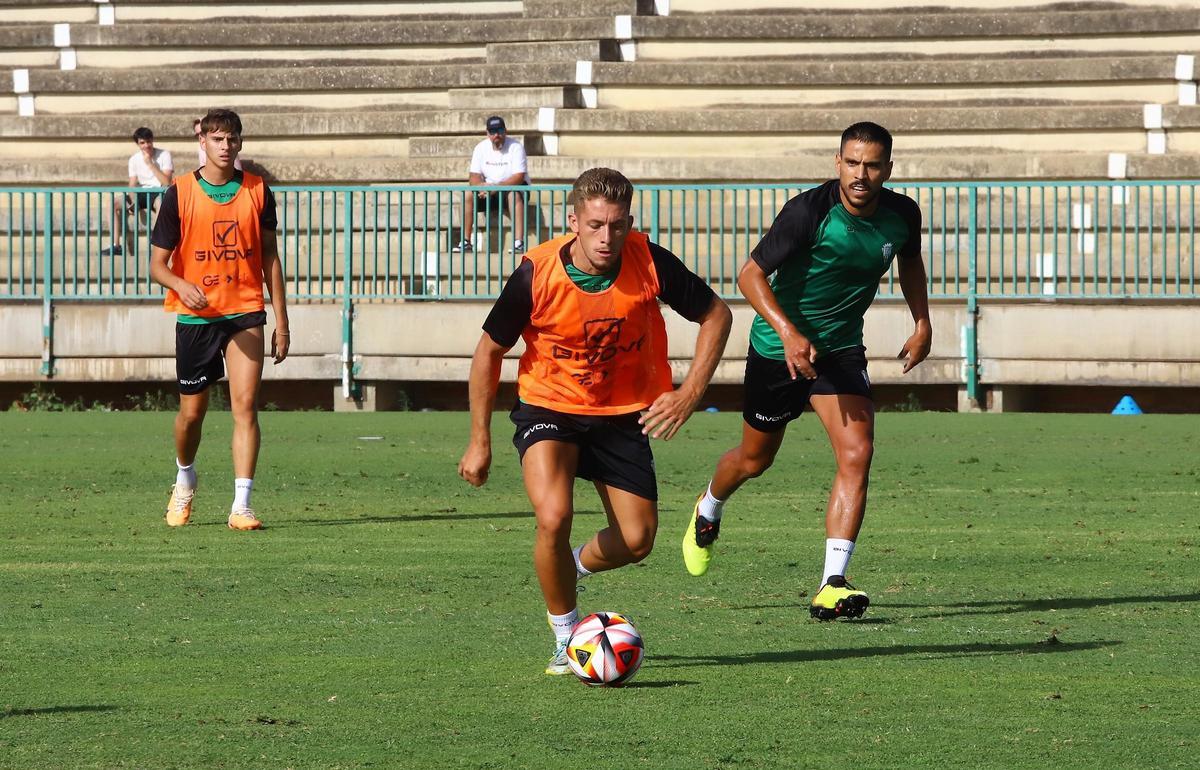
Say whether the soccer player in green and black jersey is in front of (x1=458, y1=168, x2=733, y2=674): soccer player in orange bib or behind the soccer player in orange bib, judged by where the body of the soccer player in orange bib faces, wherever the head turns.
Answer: behind

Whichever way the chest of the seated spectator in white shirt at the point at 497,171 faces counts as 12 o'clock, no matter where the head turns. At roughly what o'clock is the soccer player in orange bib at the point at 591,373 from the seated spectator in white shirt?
The soccer player in orange bib is roughly at 12 o'clock from the seated spectator in white shirt.

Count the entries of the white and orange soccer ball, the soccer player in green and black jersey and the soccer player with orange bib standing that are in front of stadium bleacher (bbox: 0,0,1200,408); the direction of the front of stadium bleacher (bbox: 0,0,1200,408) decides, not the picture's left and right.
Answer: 3

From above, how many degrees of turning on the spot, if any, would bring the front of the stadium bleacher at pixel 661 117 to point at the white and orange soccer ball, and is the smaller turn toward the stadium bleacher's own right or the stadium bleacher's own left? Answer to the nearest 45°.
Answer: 0° — it already faces it

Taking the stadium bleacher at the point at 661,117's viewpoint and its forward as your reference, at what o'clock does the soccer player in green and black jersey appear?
The soccer player in green and black jersey is roughly at 12 o'clock from the stadium bleacher.

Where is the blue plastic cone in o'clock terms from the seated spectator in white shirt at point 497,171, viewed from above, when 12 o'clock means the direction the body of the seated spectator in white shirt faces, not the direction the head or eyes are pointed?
The blue plastic cone is roughly at 10 o'clock from the seated spectator in white shirt.

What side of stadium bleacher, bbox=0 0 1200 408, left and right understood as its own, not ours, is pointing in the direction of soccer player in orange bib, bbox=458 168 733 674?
front
